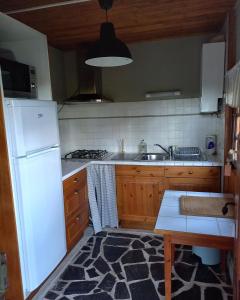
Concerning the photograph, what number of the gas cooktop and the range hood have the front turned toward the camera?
2

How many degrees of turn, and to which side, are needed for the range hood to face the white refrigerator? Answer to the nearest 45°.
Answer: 0° — it already faces it

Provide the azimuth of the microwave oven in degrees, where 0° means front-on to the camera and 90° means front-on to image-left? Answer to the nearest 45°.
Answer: approximately 315°

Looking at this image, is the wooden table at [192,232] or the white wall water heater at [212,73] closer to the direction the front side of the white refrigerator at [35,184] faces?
the wooden table

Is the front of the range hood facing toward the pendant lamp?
yes

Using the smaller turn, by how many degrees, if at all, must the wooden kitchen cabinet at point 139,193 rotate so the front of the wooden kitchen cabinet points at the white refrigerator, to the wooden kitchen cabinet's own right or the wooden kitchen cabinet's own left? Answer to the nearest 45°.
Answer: approximately 45° to the wooden kitchen cabinet's own right

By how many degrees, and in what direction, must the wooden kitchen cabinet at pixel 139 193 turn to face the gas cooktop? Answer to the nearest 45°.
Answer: approximately 135° to its right
